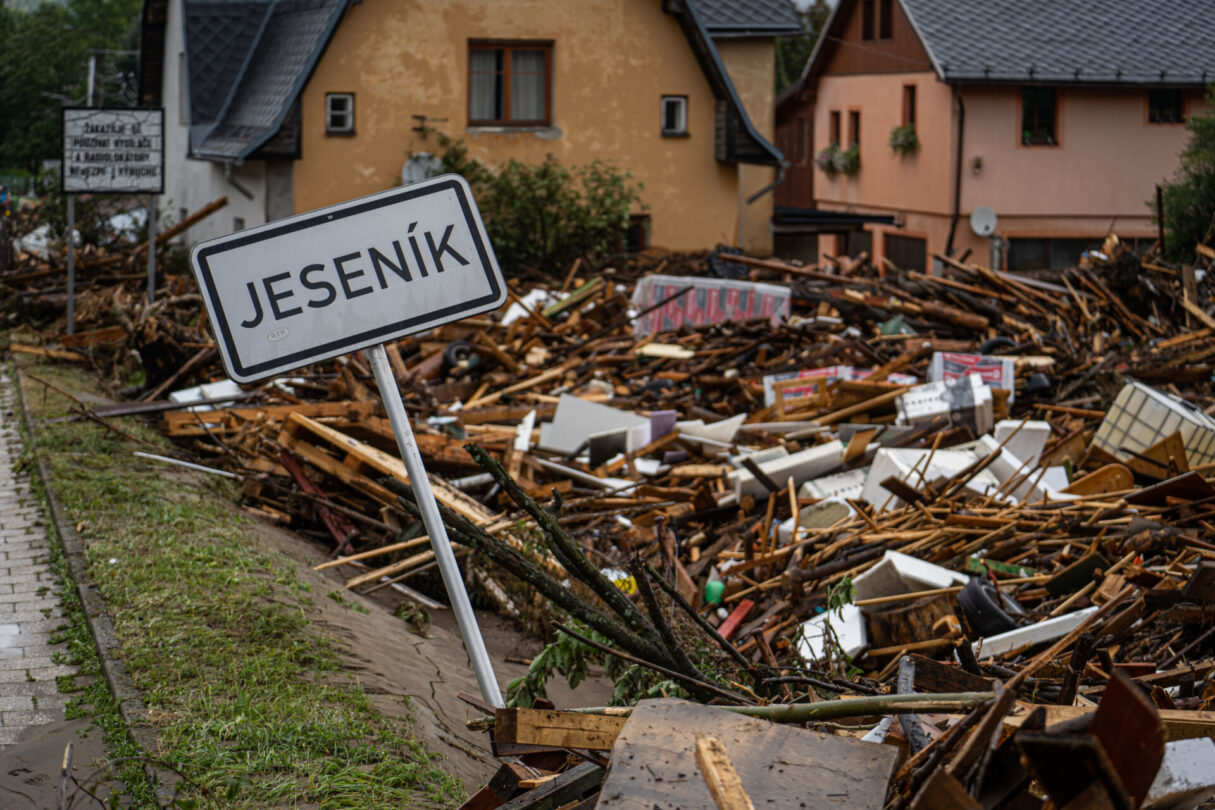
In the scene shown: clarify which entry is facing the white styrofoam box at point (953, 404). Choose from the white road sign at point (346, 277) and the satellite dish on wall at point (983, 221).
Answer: the satellite dish on wall

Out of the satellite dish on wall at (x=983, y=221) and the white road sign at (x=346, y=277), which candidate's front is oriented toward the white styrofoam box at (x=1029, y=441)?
the satellite dish on wall

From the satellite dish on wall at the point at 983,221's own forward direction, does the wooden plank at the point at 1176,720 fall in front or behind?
in front

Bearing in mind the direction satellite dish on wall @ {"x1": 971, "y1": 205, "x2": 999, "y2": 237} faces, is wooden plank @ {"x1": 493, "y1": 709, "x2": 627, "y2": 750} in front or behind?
in front

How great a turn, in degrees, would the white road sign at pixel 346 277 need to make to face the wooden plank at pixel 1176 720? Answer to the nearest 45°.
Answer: approximately 45° to its left

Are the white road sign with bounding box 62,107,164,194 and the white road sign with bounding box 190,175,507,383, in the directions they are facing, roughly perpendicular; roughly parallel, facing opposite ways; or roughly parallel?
roughly parallel

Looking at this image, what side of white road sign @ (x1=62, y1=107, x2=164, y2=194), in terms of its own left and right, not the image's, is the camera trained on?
front

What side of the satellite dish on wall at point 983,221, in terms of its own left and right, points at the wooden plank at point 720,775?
front

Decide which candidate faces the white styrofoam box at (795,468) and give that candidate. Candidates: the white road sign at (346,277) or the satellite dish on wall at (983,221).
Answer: the satellite dish on wall

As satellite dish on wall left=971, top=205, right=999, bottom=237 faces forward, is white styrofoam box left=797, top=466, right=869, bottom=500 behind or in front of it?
in front

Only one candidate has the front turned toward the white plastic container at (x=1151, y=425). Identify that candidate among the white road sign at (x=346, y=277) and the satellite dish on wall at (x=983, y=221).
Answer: the satellite dish on wall

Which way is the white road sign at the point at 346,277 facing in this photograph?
toward the camera

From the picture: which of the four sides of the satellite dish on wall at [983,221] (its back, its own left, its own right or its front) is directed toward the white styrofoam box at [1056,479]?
front

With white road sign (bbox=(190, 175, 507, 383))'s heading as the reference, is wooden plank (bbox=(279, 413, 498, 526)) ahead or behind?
behind
